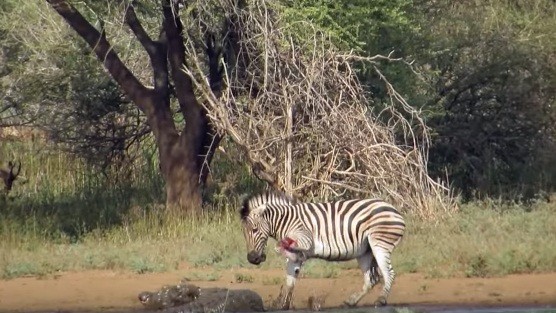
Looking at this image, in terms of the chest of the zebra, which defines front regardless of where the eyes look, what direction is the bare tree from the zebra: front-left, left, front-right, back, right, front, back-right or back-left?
right

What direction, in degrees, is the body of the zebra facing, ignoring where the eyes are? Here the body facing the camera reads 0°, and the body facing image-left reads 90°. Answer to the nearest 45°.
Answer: approximately 90°

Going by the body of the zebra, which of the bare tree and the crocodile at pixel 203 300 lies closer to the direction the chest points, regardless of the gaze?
the crocodile

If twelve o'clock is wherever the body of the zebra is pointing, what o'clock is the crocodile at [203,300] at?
The crocodile is roughly at 12 o'clock from the zebra.

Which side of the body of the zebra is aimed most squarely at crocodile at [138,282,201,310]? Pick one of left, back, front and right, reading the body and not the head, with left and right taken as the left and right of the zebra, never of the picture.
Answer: front

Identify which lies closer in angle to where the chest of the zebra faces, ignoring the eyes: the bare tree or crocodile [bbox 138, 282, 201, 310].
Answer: the crocodile
